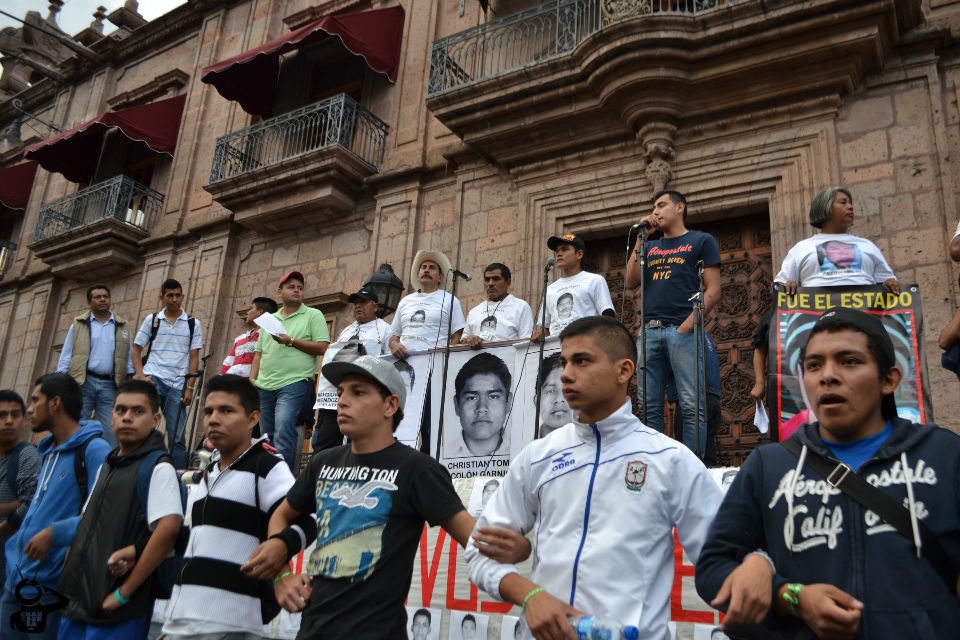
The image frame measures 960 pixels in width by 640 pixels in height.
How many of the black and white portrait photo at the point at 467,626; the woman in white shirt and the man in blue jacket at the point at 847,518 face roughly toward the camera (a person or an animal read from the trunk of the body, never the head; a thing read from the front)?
3

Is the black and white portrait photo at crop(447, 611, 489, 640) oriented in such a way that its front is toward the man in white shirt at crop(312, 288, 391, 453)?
no

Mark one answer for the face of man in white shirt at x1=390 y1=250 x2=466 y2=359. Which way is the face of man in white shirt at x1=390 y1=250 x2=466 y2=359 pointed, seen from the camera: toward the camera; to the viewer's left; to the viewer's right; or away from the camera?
toward the camera

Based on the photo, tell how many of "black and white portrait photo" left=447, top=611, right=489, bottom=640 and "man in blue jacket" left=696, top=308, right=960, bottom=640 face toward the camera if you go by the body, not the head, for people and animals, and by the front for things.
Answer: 2

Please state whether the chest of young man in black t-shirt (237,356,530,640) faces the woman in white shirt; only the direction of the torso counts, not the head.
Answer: no

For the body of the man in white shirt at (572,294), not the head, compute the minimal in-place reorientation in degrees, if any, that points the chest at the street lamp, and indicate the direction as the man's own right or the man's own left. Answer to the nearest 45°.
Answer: approximately 90° to the man's own right

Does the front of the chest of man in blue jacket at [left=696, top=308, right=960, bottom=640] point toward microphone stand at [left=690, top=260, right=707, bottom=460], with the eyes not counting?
no

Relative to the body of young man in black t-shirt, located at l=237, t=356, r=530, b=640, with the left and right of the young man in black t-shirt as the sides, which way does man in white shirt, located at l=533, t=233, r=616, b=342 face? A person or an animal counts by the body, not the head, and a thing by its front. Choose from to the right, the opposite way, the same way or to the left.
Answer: the same way

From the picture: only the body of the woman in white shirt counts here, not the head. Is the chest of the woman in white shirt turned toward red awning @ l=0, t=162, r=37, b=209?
no

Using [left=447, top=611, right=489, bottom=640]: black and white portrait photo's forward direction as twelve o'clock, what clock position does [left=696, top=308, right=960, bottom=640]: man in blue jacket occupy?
The man in blue jacket is roughly at 11 o'clock from the black and white portrait photo.

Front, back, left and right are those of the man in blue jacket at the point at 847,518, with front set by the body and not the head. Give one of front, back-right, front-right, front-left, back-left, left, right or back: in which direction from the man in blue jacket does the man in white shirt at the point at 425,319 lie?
back-right

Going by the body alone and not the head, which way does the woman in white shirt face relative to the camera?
toward the camera

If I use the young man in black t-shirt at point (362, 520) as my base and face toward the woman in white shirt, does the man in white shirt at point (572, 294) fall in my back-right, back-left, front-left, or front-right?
front-left

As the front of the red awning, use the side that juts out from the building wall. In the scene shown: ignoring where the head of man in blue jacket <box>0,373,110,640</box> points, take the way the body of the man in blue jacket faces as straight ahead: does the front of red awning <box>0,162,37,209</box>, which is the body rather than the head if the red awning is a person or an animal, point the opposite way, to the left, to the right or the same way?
the same way

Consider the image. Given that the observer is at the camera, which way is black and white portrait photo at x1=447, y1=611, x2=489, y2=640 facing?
facing the viewer

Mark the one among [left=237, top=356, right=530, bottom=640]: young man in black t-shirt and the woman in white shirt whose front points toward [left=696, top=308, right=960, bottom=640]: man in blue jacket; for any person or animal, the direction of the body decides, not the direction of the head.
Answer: the woman in white shirt

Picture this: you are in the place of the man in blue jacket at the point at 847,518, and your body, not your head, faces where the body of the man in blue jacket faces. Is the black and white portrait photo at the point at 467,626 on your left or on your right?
on your right

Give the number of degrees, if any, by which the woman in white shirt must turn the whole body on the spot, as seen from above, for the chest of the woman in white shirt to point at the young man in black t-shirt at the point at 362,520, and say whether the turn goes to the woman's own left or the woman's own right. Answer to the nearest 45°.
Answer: approximately 45° to the woman's own right
